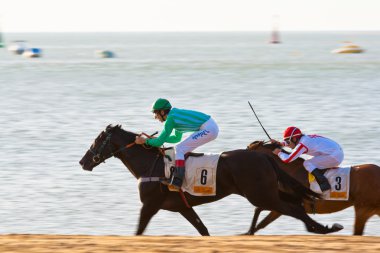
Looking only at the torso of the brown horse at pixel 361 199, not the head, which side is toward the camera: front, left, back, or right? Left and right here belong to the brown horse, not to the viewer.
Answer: left

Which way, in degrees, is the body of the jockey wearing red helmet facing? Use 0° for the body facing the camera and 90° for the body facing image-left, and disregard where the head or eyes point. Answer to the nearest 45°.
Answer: approximately 90°

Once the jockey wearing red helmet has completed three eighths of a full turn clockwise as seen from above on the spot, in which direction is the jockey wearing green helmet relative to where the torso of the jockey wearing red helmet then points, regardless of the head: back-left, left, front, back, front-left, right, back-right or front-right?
back-left

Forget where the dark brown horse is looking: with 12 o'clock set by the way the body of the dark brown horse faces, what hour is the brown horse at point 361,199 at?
The brown horse is roughly at 6 o'clock from the dark brown horse.

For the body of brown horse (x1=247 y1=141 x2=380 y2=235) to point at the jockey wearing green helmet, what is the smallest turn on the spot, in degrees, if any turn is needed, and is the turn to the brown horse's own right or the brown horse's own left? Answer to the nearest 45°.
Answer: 0° — it already faces them

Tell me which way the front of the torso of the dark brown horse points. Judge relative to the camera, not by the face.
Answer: to the viewer's left

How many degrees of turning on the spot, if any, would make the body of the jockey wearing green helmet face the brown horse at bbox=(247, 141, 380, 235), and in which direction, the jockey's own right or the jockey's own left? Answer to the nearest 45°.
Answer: approximately 180°

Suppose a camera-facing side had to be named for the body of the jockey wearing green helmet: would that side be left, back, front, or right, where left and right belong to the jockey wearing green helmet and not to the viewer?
left
